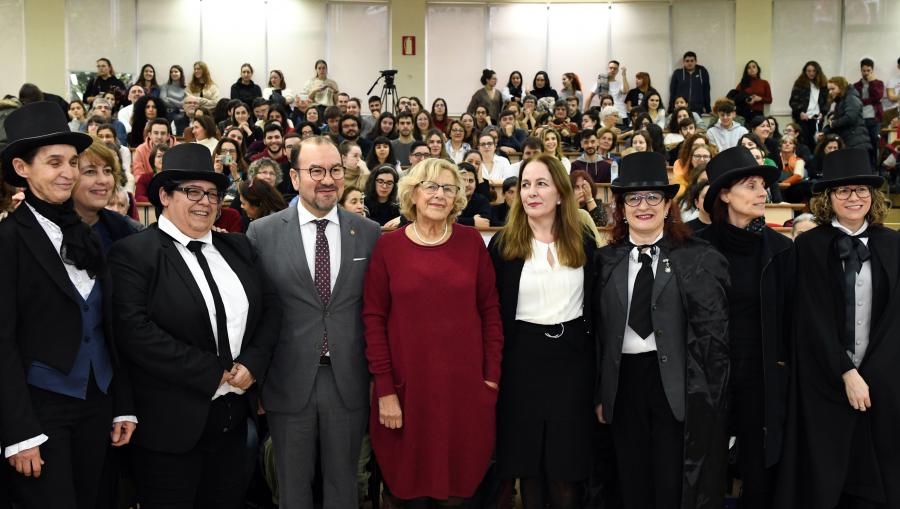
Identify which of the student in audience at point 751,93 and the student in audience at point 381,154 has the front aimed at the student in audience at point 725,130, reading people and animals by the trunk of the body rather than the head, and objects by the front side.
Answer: the student in audience at point 751,93

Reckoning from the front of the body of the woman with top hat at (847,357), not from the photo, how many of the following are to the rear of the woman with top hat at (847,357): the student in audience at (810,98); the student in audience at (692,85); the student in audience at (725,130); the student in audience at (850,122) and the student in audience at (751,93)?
5

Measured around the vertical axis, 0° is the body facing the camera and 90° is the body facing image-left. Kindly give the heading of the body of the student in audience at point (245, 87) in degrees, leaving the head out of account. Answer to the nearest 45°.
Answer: approximately 0°

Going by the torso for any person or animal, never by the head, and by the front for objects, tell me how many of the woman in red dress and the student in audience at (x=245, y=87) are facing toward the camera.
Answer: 2

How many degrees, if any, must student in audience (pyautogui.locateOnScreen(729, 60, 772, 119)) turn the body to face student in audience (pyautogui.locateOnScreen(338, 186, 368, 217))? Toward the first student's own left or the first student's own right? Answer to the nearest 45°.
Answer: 0° — they already face them

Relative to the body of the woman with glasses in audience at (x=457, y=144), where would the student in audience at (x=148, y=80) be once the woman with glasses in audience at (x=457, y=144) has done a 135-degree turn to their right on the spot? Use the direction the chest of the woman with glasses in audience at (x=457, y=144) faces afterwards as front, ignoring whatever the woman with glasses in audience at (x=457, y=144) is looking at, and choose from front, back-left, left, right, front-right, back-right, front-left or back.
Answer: front

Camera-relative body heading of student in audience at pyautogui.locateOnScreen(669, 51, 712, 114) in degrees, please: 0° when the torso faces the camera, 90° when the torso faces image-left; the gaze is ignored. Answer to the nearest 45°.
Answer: approximately 0°

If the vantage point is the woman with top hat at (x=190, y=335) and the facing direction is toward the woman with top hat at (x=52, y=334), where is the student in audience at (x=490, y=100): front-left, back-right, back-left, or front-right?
back-right

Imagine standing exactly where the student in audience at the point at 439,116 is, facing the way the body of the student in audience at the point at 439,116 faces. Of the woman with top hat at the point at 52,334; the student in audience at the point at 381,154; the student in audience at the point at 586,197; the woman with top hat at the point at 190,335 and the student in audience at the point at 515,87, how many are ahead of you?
4

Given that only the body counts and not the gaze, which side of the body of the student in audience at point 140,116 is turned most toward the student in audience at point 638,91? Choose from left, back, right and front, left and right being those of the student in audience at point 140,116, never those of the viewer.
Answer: left

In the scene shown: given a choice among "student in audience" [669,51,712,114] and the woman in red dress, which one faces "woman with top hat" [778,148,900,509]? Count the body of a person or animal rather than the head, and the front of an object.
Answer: the student in audience

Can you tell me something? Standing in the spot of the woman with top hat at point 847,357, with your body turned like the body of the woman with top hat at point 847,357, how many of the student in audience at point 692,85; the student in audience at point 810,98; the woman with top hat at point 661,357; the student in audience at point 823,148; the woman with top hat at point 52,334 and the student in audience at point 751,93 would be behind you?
4
